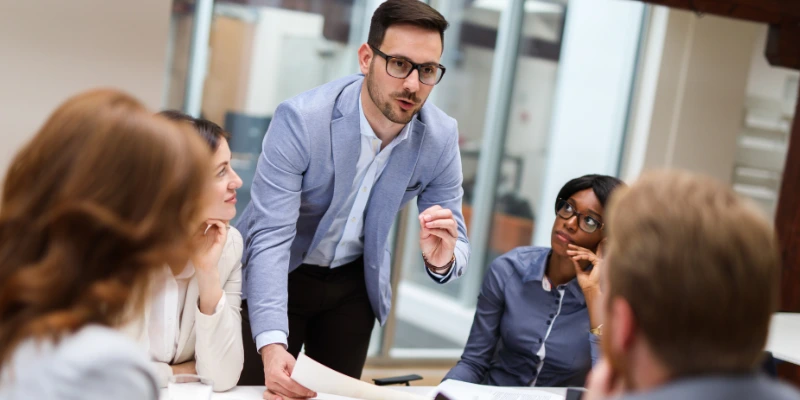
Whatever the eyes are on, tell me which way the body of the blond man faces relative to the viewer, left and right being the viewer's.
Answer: facing away from the viewer and to the left of the viewer

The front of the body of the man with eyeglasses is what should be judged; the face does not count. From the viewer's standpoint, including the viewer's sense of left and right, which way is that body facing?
facing the viewer and to the right of the viewer

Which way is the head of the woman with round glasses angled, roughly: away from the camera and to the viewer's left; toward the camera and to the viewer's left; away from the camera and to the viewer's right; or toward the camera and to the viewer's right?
toward the camera and to the viewer's left

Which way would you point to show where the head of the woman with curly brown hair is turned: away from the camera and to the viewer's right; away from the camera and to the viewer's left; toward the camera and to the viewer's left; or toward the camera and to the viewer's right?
away from the camera and to the viewer's right

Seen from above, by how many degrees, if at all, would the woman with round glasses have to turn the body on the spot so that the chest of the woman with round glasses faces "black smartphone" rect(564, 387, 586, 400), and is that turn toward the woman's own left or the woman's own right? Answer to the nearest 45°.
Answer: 0° — they already face it

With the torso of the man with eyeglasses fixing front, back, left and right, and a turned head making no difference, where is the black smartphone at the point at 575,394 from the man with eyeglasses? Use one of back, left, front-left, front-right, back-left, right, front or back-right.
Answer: front

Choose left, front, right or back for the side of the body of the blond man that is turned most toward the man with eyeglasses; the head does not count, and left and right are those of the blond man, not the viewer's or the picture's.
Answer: front

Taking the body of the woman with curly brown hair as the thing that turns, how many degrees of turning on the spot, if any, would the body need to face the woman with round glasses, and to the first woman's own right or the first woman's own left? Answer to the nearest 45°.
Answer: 0° — they already face them

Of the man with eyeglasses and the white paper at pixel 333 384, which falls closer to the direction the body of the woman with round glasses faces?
the white paper
